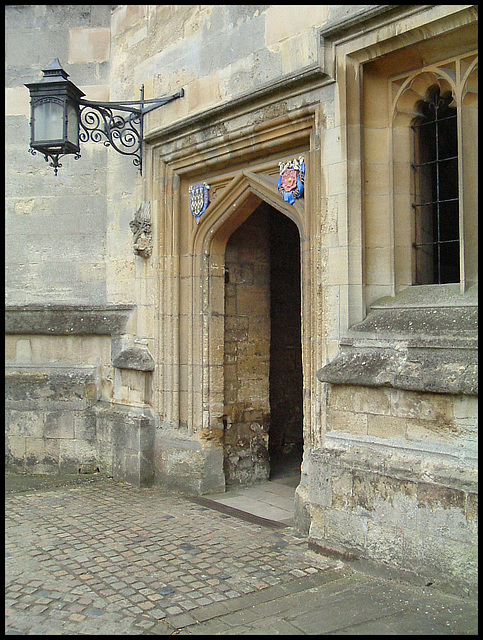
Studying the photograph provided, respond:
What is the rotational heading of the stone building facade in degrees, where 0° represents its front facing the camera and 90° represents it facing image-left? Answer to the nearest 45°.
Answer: approximately 45°
